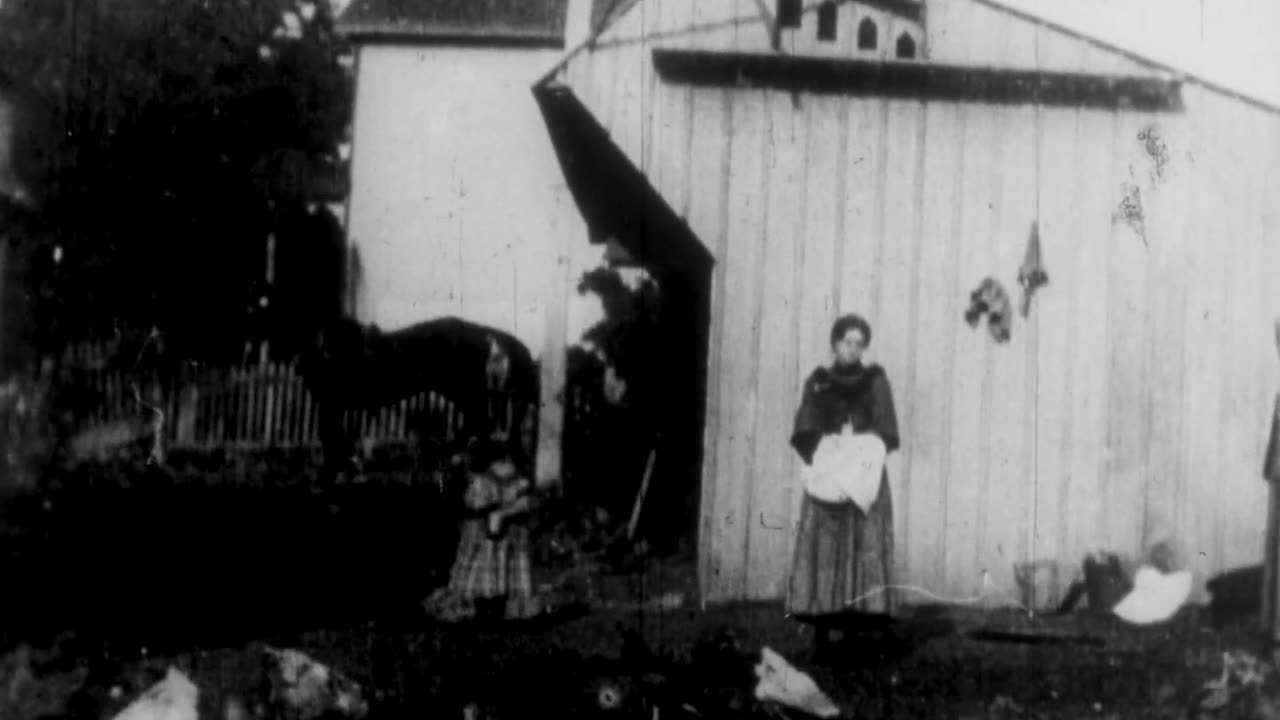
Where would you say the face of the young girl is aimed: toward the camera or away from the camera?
toward the camera

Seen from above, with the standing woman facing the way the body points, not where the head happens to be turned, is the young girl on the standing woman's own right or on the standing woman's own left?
on the standing woman's own right

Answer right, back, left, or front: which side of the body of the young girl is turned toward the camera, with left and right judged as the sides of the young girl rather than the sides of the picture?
front

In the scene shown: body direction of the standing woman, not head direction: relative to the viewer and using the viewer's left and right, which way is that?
facing the viewer

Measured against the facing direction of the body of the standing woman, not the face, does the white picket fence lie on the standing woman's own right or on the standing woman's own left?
on the standing woman's own right

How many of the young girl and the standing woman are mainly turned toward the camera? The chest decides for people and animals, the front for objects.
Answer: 2

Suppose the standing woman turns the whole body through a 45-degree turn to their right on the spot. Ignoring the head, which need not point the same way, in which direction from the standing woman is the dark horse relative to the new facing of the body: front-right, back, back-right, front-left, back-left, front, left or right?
front-right
